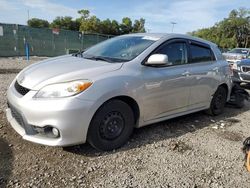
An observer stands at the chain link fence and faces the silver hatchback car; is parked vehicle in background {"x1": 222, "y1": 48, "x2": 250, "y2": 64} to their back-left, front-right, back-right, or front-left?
front-left

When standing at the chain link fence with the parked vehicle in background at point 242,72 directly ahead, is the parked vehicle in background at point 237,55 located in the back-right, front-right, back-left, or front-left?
front-left

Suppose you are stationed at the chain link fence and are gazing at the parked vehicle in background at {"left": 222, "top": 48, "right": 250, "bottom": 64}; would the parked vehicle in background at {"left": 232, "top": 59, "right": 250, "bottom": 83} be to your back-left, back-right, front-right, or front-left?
front-right

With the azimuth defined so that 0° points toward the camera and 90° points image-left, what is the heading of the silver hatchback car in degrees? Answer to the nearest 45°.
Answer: approximately 45°

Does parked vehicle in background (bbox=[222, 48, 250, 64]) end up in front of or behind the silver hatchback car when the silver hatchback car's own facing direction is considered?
behind

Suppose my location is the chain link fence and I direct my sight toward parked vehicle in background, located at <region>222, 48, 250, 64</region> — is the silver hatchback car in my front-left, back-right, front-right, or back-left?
front-right

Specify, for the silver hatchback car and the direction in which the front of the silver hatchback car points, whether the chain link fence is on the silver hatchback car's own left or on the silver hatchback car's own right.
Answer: on the silver hatchback car's own right

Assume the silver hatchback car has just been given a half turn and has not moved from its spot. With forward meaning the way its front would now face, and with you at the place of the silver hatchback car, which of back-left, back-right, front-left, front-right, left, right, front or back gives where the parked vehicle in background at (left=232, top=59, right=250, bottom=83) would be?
front
